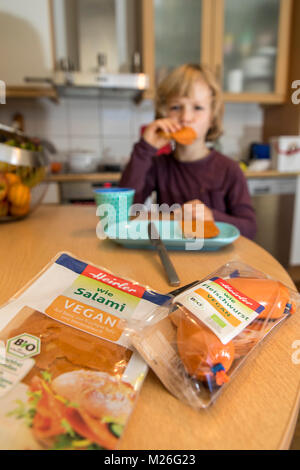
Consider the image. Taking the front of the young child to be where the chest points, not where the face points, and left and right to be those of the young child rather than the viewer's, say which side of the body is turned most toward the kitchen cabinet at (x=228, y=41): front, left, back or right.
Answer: back

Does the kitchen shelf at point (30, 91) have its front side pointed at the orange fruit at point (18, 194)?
yes

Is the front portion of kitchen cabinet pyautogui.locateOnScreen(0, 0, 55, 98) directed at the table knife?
yes

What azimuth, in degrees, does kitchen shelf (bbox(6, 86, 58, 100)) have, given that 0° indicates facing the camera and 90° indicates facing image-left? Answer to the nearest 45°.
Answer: approximately 0°

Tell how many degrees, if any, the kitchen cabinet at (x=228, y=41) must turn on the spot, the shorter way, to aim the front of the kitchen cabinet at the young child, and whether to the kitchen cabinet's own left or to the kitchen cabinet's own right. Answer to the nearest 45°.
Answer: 0° — it already faces them

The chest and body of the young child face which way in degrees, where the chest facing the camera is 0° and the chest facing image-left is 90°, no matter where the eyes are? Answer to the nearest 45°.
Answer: approximately 0°

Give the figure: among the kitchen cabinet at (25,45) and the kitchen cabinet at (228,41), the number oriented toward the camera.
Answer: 2

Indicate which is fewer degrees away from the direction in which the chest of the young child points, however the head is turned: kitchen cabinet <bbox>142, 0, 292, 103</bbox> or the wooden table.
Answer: the wooden table

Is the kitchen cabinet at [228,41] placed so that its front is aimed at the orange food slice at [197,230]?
yes
